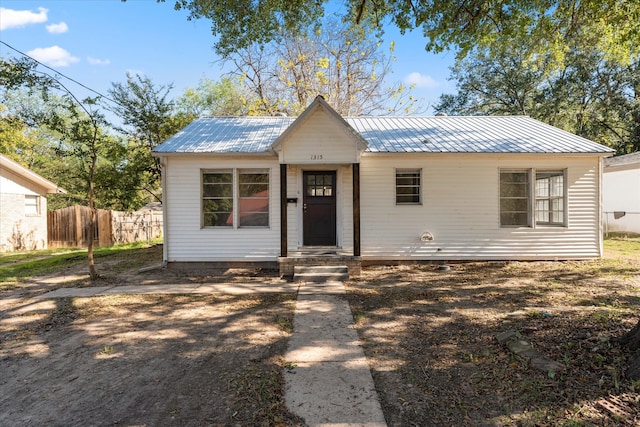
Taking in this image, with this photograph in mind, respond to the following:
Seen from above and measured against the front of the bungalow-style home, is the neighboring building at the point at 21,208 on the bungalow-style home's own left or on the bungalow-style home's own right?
on the bungalow-style home's own right

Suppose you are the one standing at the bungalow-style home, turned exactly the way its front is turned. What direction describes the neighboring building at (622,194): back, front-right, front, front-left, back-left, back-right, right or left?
back-left

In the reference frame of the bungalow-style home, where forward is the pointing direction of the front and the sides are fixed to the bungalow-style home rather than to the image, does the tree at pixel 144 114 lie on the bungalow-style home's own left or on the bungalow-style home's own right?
on the bungalow-style home's own right

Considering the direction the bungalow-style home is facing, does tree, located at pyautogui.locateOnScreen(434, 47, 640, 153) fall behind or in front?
behind

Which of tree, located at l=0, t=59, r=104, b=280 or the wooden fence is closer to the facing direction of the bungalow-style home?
the tree

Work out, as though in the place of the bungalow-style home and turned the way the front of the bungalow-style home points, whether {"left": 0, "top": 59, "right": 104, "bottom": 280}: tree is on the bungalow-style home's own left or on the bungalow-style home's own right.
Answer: on the bungalow-style home's own right

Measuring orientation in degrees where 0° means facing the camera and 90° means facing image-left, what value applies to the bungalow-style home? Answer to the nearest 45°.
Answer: approximately 0°

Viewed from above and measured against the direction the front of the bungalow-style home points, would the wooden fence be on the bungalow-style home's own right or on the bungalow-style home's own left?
on the bungalow-style home's own right

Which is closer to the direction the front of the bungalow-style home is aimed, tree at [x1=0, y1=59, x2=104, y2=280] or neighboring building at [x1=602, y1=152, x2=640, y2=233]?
the tree
